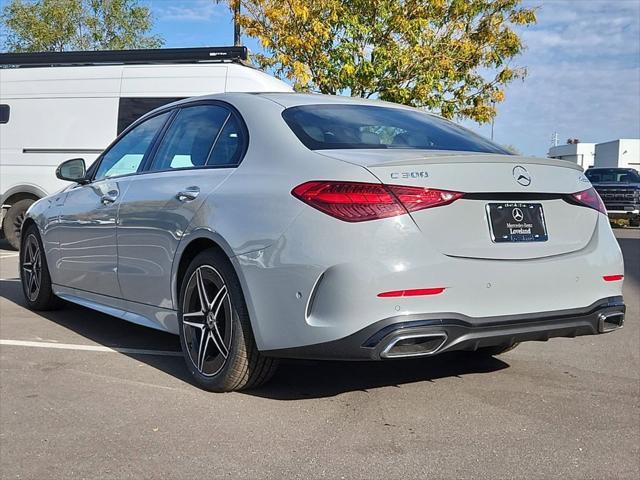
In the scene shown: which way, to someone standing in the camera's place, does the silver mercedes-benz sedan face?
facing away from the viewer and to the left of the viewer

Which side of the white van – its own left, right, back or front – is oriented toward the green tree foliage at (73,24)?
left

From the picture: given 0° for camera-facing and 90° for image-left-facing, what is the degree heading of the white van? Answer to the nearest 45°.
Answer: approximately 270°

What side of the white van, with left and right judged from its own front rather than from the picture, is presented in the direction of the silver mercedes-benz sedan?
right

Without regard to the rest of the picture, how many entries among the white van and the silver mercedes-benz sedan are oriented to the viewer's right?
1

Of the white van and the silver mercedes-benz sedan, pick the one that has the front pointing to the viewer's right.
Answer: the white van
